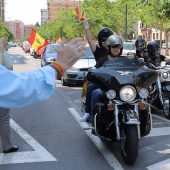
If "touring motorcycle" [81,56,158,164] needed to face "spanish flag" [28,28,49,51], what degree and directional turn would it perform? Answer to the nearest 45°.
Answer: approximately 180°

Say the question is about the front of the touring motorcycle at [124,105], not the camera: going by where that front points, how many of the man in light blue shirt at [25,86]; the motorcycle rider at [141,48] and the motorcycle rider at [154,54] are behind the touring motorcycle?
2

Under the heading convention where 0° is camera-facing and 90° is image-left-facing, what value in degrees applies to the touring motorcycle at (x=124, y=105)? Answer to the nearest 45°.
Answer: approximately 0°

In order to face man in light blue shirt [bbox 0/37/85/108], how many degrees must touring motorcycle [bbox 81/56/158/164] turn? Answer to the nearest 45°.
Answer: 0° — it already faces them

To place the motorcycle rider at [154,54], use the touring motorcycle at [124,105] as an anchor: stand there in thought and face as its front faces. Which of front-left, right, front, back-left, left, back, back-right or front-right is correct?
back

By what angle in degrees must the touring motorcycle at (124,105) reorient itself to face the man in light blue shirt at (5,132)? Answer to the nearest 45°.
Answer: approximately 90° to its right

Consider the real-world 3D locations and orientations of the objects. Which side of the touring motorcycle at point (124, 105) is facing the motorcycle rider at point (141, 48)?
back
